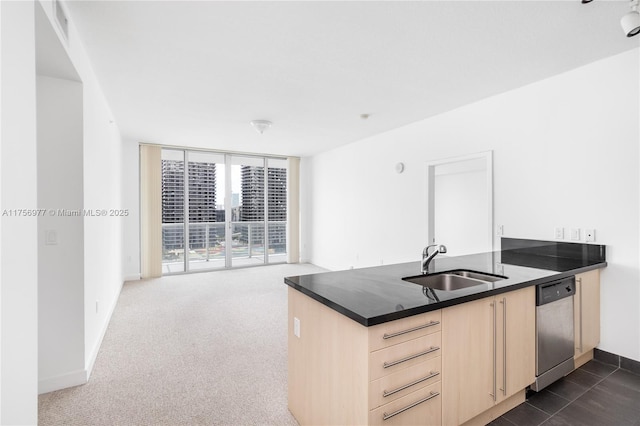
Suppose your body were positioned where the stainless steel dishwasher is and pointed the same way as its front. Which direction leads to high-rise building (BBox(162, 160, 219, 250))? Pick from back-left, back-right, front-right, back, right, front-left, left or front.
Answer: back-right

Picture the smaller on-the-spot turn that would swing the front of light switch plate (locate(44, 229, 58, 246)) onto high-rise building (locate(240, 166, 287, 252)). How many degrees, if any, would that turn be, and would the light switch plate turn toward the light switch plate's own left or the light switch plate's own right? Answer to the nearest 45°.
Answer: approximately 135° to the light switch plate's own left

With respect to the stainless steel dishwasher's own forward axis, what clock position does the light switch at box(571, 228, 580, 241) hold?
The light switch is roughly at 8 o'clock from the stainless steel dishwasher.

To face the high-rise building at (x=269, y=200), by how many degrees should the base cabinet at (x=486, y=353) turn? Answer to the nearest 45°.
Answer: approximately 180°

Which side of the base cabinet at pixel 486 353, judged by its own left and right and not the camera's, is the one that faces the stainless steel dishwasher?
left

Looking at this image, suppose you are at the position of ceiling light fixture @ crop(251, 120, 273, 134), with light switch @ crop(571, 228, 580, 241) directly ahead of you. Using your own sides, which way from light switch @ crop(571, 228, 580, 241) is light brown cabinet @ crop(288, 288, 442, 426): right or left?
right

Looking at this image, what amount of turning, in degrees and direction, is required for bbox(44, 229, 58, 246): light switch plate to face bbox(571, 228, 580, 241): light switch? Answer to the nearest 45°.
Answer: approximately 45° to its left

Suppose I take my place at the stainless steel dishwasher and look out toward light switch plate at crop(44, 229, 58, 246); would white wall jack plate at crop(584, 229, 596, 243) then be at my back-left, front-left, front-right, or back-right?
back-right

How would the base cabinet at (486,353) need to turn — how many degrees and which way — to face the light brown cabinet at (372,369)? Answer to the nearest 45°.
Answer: approximately 90° to its right

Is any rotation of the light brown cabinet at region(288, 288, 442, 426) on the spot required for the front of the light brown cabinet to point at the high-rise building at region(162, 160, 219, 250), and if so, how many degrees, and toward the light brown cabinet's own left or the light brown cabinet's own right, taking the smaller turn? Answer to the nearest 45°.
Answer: approximately 180°
